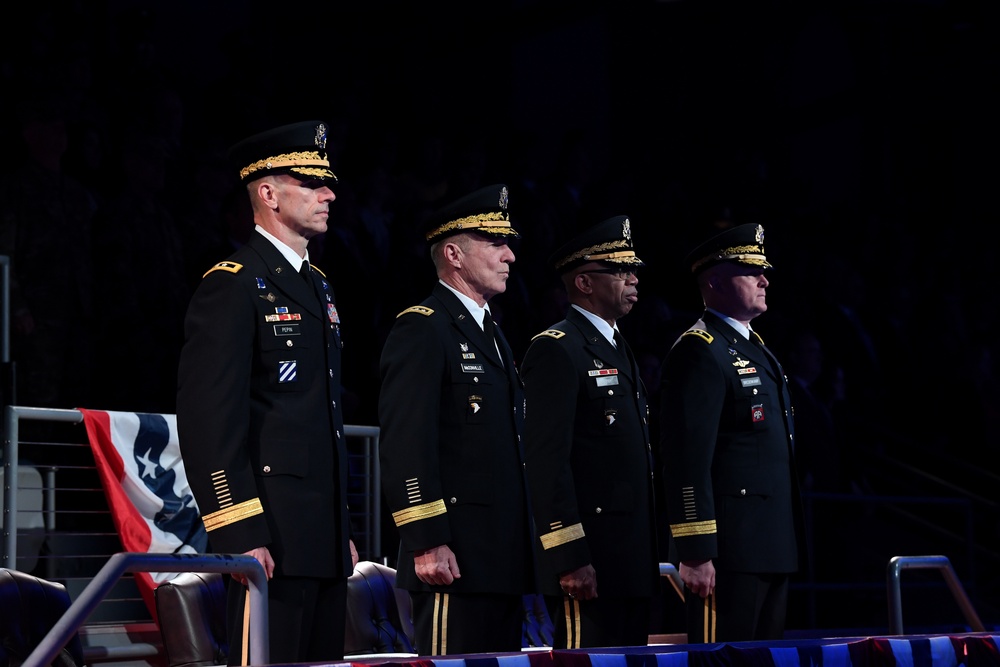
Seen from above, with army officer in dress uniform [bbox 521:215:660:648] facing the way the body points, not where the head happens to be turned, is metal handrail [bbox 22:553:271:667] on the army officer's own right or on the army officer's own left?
on the army officer's own right

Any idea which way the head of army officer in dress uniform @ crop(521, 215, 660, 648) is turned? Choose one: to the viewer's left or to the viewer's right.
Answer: to the viewer's right

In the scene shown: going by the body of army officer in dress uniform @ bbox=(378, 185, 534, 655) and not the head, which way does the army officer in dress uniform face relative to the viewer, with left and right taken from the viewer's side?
facing the viewer and to the right of the viewer

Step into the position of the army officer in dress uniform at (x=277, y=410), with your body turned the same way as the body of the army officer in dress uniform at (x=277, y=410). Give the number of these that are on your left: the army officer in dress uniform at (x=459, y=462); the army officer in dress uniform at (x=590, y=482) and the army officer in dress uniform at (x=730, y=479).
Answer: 3

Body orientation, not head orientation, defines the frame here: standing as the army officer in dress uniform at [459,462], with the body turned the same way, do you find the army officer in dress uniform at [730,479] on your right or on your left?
on your left

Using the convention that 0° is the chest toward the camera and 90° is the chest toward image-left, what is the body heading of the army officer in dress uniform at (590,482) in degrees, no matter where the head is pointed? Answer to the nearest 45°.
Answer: approximately 315°

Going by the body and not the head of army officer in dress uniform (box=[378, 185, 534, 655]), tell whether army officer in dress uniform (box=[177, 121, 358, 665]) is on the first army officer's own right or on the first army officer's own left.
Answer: on the first army officer's own right

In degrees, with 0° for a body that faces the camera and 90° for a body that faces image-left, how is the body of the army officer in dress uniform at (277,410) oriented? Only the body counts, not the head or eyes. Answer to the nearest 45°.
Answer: approximately 315°

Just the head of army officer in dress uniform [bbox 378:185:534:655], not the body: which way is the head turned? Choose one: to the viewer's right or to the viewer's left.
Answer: to the viewer's right
